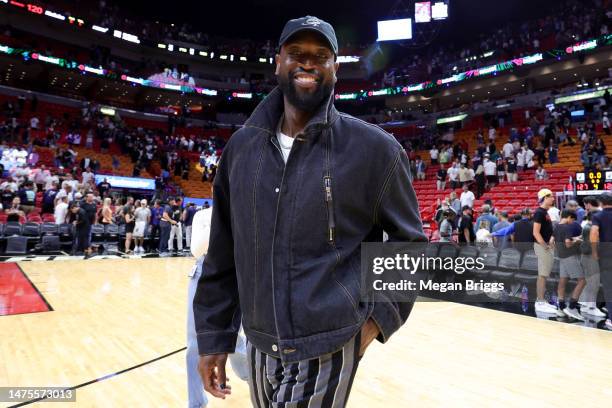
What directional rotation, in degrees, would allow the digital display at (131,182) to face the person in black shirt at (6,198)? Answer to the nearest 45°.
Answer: approximately 45° to its right

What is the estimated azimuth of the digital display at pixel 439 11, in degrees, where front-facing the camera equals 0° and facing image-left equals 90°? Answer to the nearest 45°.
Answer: approximately 0°

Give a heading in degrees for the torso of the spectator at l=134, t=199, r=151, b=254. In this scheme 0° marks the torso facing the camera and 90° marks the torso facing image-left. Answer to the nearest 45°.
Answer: approximately 0°

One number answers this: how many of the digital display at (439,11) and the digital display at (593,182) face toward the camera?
2

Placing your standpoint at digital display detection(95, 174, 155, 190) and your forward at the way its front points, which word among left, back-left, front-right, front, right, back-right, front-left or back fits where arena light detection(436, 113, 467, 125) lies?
left

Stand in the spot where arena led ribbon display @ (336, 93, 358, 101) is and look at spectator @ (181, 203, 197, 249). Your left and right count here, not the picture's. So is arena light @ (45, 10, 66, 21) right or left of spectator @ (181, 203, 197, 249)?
right

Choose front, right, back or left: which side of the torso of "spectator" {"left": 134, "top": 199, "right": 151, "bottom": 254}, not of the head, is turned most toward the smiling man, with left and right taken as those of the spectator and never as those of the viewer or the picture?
front

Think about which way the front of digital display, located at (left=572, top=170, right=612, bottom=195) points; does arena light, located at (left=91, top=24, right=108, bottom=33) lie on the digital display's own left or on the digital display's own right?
on the digital display's own right

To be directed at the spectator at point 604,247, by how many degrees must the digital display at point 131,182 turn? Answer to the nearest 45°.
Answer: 0° — it already faces them

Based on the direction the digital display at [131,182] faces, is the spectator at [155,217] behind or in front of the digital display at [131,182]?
in front

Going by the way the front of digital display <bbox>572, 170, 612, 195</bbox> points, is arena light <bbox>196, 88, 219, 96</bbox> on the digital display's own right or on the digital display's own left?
on the digital display's own right

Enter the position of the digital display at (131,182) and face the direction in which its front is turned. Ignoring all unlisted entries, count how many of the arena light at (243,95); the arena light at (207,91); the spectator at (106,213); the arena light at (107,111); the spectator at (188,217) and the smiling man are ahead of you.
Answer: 3

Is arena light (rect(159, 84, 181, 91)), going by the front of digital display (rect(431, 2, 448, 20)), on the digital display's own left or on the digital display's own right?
on the digital display's own right
